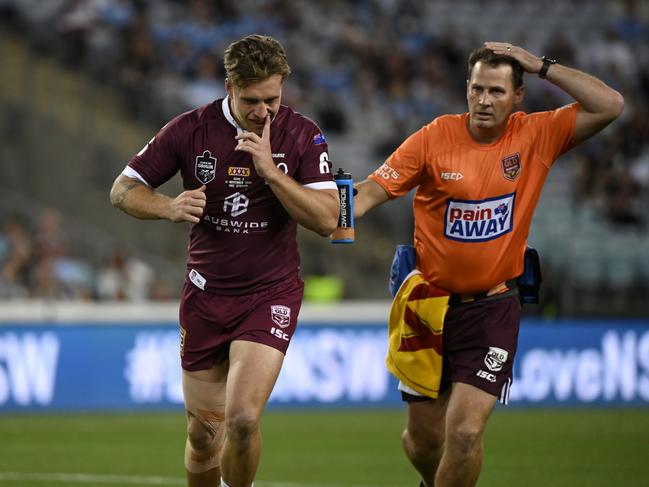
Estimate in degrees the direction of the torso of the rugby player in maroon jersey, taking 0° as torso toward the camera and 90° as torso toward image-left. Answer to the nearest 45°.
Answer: approximately 0°

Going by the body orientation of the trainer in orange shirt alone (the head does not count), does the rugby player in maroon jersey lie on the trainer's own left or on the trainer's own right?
on the trainer's own right

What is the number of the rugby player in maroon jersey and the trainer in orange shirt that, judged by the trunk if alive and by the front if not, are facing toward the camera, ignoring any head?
2

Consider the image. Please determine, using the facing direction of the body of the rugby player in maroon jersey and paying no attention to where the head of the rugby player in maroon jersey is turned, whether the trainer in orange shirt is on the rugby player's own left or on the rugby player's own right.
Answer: on the rugby player's own left
